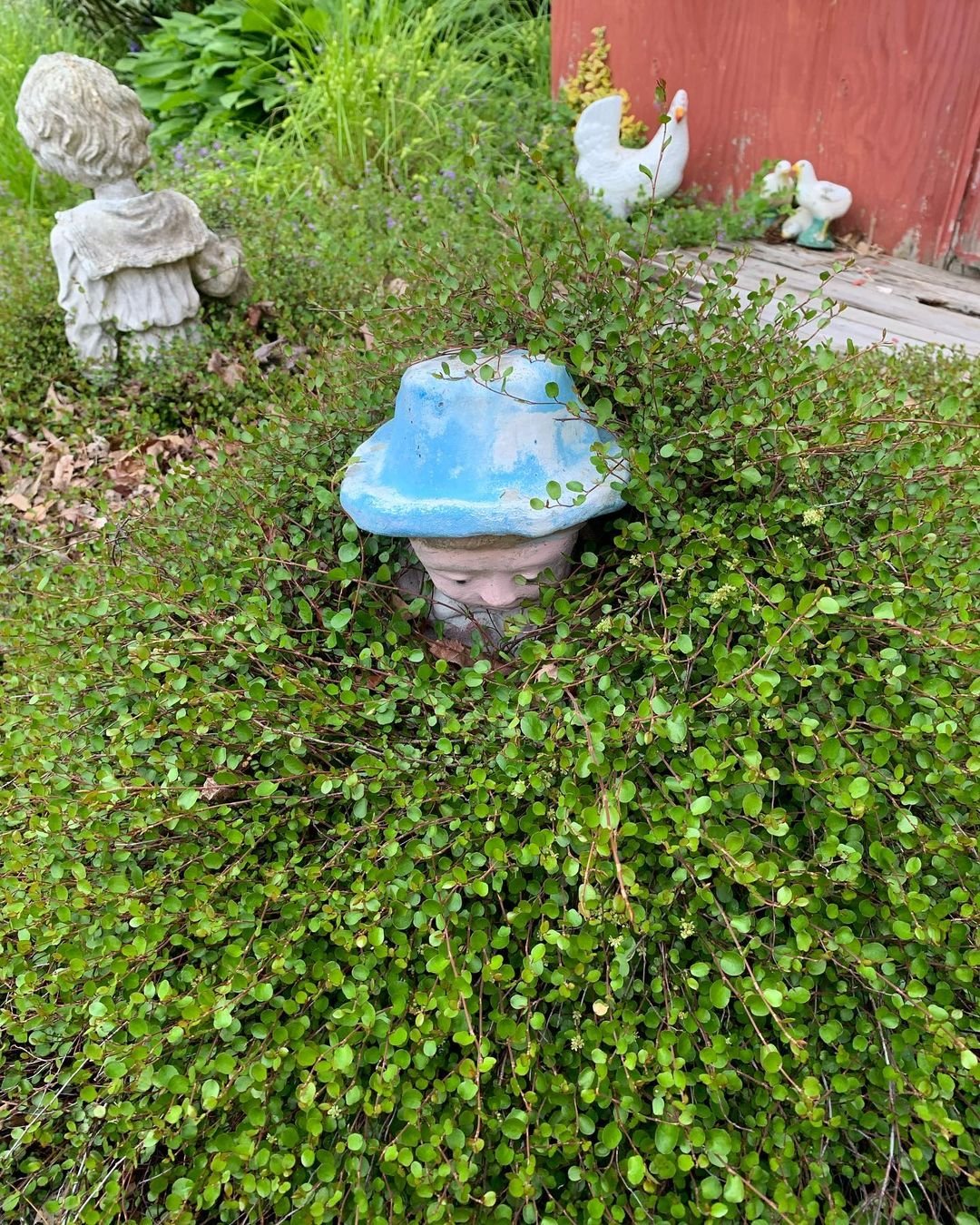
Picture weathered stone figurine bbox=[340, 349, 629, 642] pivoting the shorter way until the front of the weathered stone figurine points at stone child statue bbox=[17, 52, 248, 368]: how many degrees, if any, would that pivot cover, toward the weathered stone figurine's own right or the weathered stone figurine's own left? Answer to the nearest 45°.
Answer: approximately 135° to the weathered stone figurine's own right

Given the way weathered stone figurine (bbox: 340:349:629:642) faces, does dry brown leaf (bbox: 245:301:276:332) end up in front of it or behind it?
behind

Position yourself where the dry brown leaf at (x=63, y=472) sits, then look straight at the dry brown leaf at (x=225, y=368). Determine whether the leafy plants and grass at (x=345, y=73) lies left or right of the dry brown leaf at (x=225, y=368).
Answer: left

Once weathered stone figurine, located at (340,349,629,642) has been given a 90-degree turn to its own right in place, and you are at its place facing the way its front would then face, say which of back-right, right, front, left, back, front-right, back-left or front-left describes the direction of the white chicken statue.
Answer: right

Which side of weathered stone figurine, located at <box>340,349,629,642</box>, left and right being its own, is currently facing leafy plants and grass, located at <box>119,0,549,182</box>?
back

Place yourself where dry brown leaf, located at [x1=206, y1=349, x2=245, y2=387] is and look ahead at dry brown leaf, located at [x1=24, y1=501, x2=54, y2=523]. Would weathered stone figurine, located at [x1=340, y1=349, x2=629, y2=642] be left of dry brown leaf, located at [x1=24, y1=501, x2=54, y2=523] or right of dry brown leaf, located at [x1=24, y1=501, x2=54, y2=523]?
left

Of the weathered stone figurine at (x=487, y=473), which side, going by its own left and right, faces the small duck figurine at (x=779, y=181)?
back

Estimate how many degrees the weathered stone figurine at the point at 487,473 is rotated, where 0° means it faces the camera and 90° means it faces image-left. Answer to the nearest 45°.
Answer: approximately 0°

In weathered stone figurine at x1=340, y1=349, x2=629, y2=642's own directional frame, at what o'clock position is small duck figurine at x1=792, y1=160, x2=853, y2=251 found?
The small duck figurine is roughly at 7 o'clock from the weathered stone figurine.
